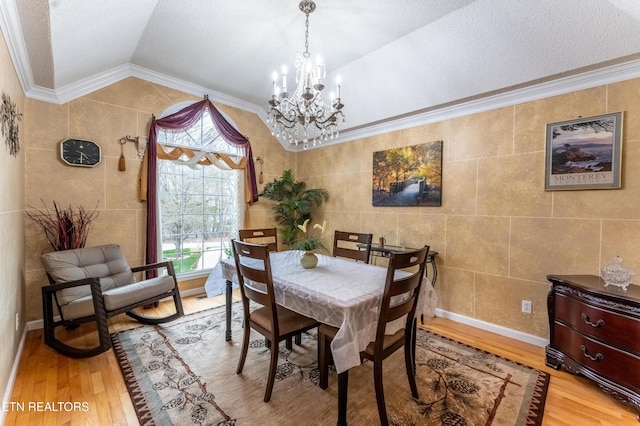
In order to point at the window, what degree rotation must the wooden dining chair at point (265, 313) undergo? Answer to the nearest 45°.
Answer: approximately 90° to its left

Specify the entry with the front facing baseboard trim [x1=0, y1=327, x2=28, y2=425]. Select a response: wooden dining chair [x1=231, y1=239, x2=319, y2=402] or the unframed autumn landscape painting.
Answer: the unframed autumn landscape painting

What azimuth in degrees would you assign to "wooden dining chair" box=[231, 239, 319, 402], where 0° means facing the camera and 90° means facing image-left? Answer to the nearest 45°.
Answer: approximately 225°

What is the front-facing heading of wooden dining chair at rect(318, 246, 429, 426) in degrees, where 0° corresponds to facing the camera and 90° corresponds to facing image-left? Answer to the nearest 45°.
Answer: approximately 135°

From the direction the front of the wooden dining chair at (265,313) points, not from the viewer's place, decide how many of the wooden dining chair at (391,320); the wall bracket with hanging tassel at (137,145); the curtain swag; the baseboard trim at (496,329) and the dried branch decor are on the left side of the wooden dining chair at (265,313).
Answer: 3

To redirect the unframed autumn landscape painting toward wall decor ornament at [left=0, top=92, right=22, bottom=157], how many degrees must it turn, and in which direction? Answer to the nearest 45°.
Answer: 0° — it already faces it

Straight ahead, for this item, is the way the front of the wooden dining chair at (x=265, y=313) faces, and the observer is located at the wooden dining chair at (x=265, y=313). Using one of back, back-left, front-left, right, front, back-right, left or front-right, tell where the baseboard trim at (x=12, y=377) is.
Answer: back-left

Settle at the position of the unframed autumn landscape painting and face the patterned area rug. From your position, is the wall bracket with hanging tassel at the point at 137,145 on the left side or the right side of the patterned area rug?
right

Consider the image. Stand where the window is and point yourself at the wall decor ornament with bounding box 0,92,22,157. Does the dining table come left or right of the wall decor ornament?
left

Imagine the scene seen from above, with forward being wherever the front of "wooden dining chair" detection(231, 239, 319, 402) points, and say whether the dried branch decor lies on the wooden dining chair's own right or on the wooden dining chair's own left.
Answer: on the wooden dining chair's own left

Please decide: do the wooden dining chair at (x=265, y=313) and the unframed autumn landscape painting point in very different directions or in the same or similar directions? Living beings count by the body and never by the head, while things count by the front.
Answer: very different directions
